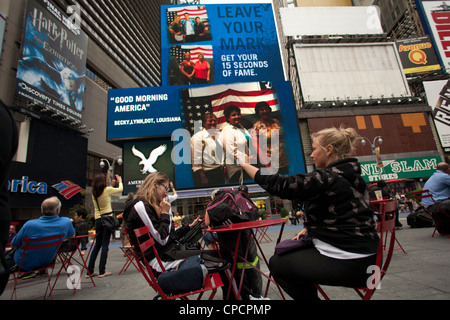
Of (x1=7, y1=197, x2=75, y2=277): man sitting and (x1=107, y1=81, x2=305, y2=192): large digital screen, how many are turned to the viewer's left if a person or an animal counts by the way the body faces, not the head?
0

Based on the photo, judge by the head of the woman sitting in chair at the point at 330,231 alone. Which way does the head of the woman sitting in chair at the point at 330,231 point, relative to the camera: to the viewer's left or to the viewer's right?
to the viewer's left

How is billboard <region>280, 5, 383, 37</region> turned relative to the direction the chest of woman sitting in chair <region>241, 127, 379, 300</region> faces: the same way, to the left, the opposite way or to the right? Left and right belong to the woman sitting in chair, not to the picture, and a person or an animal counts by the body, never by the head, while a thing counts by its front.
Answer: to the left

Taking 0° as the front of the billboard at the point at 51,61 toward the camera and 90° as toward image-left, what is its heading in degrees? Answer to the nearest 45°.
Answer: approximately 315°

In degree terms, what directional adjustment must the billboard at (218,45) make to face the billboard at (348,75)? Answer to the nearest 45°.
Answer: approximately 135° to its left

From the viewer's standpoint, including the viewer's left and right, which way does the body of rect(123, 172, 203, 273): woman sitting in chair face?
facing to the right of the viewer

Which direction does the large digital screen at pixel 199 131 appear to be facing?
toward the camera

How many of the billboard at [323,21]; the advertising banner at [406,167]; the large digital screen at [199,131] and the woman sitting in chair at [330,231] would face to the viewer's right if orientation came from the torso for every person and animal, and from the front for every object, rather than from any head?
0

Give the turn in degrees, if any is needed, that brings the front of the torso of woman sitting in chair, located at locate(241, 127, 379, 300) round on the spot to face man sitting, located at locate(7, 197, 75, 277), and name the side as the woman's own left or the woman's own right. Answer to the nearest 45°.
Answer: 0° — they already face them

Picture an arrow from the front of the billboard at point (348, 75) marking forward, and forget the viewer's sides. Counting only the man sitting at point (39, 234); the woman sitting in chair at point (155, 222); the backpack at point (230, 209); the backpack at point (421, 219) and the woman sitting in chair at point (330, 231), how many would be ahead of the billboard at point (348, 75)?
5

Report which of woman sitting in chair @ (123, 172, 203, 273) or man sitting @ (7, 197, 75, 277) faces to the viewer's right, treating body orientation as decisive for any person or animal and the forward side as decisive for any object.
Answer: the woman sitting in chair

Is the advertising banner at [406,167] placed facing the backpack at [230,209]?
yes

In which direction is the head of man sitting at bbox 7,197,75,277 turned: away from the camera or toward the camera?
away from the camera

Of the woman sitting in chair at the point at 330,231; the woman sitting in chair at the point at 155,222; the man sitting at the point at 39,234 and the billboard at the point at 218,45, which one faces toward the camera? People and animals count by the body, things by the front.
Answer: the billboard

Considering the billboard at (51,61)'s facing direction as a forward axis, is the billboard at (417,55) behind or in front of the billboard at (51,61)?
in front

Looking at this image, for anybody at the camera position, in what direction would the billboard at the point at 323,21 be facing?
facing the viewer

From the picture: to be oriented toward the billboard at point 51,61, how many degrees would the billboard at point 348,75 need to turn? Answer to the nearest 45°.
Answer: approximately 45° to its right
